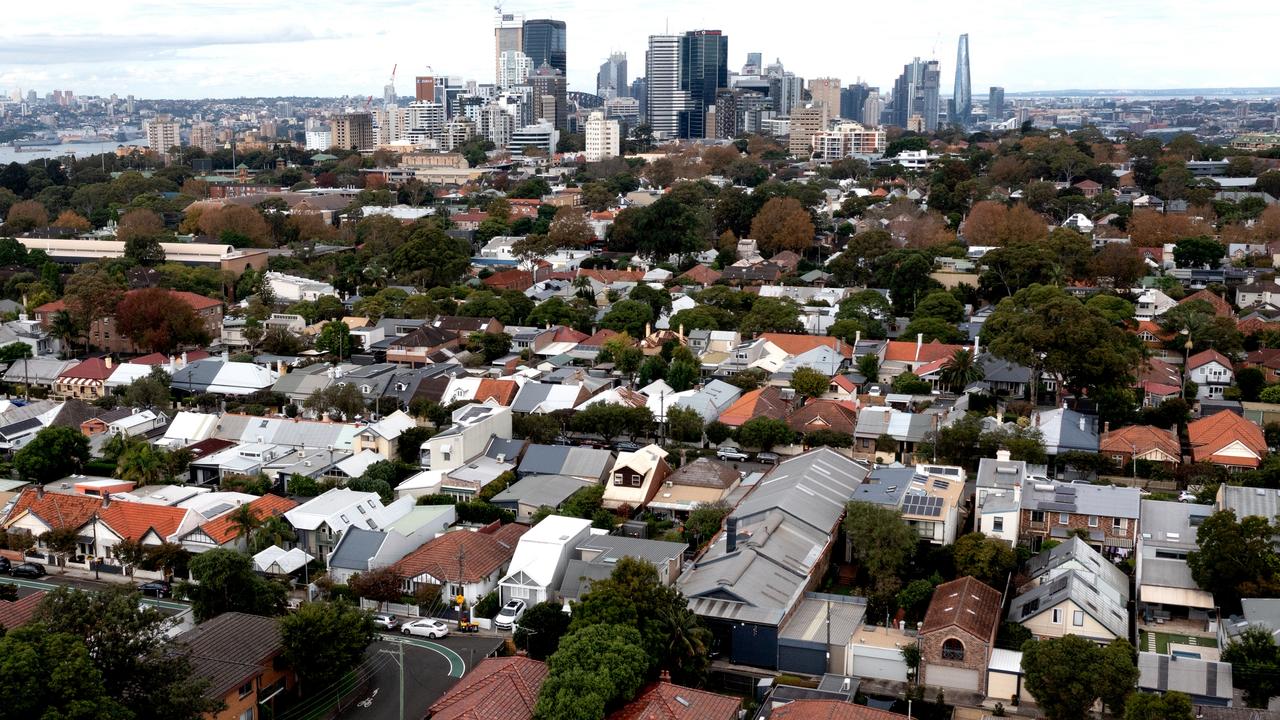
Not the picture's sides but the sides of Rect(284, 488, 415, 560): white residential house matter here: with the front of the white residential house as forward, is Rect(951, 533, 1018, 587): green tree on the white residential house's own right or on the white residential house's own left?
on the white residential house's own left

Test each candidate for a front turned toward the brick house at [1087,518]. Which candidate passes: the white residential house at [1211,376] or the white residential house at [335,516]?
the white residential house at [1211,376]

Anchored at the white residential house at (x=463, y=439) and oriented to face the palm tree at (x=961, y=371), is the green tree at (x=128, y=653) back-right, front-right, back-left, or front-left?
back-right

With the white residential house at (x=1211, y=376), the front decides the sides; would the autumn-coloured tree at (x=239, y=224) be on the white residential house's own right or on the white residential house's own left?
on the white residential house's own right

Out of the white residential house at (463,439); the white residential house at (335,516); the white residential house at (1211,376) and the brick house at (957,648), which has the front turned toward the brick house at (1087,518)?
the white residential house at (1211,376)

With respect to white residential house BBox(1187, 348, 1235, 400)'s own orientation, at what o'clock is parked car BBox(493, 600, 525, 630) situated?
The parked car is roughly at 1 o'clock from the white residential house.

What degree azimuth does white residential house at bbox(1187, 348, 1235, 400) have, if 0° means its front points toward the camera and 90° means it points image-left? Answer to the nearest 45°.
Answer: approximately 0°

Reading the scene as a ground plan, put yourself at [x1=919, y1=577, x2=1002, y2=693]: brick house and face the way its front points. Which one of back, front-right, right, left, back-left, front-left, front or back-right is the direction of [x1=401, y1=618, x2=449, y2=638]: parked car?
right

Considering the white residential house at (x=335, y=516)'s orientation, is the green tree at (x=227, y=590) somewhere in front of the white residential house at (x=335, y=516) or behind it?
in front

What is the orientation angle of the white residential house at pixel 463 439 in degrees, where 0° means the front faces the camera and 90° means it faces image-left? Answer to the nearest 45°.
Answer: approximately 45°

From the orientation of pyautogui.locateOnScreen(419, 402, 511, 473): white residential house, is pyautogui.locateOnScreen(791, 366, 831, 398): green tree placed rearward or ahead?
rearward

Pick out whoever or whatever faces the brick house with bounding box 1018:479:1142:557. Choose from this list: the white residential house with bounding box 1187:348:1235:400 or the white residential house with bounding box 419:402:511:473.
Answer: the white residential house with bounding box 1187:348:1235:400

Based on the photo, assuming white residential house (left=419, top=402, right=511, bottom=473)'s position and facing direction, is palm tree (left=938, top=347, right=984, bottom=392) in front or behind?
behind

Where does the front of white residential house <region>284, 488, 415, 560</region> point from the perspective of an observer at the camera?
facing the viewer and to the left of the viewer

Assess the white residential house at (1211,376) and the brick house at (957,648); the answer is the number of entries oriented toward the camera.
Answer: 2
